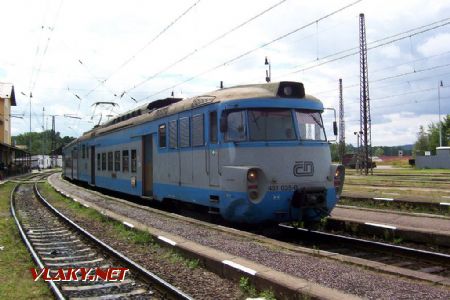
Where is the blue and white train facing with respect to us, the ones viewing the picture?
facing the viewer and to the right of the viewer

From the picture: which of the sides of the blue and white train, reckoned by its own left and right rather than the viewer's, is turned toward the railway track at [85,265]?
right

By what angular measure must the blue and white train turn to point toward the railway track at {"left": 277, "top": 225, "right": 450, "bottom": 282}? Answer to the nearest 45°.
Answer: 0° — it already faces it
